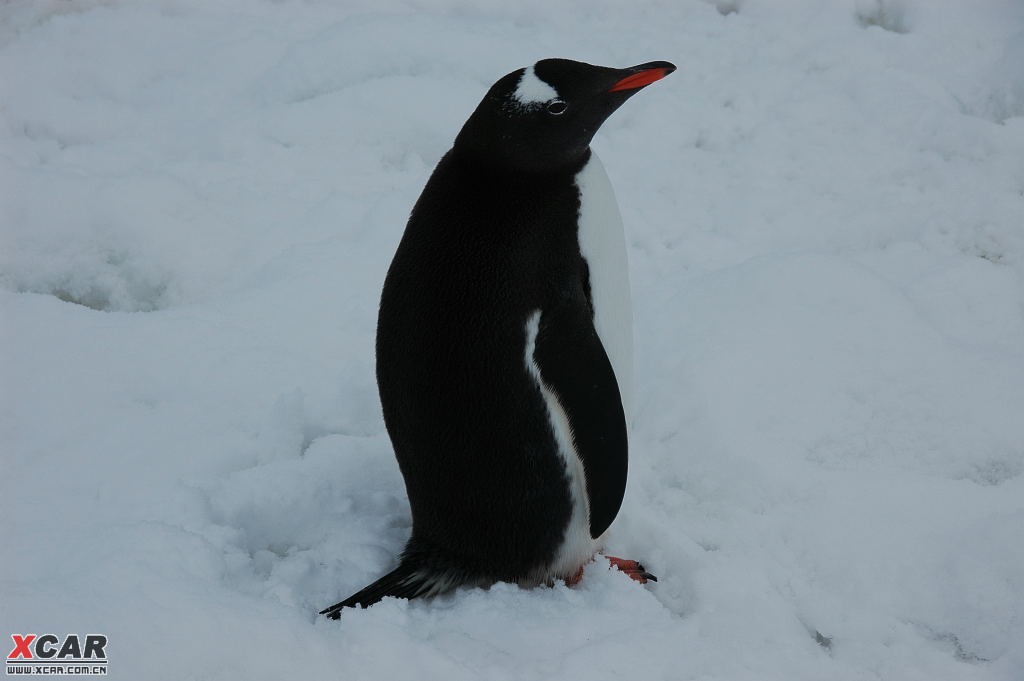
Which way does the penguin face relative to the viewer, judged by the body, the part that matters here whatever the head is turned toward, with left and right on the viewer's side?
facing away from the viewer and to the right of the viewer
